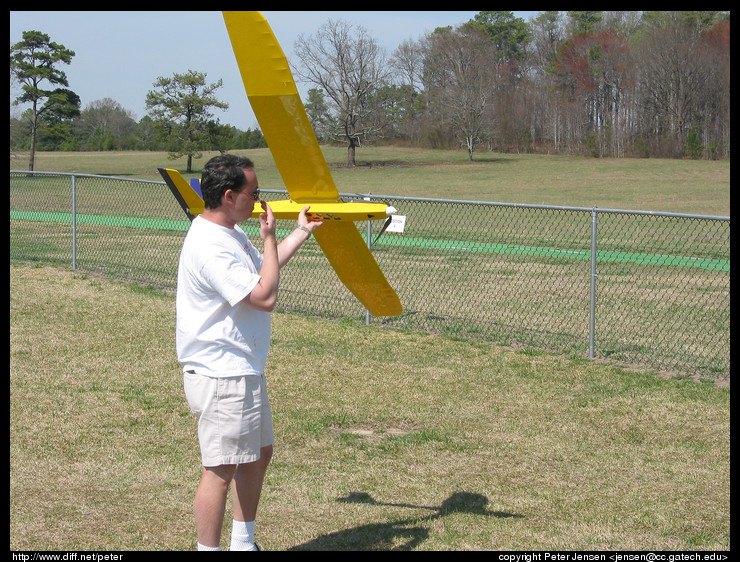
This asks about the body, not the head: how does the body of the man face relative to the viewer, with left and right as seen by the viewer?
facing to the right of the viewer

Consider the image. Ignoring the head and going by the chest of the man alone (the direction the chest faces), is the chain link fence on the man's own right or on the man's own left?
on the man's own left

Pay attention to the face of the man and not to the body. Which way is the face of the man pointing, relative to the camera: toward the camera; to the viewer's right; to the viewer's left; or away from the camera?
to the viewer's right
